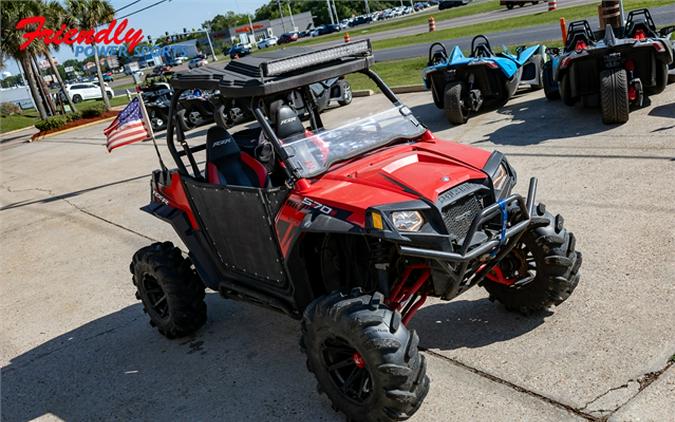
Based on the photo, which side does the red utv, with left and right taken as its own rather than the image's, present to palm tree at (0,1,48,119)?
back

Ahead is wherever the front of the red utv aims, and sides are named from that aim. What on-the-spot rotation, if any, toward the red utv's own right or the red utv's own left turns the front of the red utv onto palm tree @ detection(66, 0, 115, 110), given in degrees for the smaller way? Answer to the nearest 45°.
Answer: approximately 135° to the red utv's own left

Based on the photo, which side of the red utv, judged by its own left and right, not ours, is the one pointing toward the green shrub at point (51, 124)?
back

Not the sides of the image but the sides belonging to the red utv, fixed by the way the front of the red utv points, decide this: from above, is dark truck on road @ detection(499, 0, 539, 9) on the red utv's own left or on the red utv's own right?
on the red utv's own left

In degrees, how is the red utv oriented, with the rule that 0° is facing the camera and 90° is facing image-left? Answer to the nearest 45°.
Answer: approximately 315°
